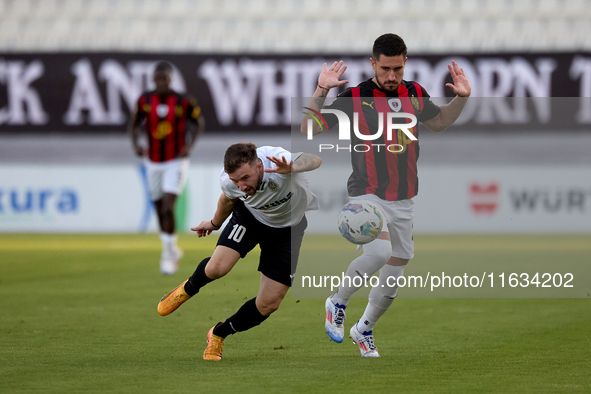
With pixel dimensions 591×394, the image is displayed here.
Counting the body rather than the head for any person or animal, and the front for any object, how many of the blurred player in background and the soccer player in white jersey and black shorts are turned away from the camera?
0

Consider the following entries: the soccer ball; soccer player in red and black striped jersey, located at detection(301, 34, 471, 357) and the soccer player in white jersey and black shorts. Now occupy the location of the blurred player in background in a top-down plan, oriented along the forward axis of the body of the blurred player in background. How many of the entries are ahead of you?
3

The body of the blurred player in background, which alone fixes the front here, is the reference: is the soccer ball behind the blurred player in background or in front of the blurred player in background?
in front

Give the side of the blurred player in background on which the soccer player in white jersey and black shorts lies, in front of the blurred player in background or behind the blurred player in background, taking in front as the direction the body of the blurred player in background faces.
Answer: in front

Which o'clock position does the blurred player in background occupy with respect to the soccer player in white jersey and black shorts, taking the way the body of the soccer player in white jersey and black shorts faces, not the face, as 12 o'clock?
The blurred player in background is roughly at 4 o'clock from the soccer player in white jersey and black shorts.

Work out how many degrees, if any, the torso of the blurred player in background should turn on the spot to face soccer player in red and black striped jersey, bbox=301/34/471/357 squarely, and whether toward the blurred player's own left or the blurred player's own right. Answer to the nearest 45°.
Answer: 0° — they already face them

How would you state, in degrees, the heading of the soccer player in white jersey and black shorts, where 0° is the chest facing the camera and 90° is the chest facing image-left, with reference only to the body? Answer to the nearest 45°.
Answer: approximately 45°

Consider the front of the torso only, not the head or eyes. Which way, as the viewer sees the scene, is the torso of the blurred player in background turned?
toward the camera

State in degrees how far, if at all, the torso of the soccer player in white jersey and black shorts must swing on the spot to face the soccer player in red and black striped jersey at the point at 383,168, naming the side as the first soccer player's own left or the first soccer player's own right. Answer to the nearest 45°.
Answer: approximately 135° to the first soccer player's own left
